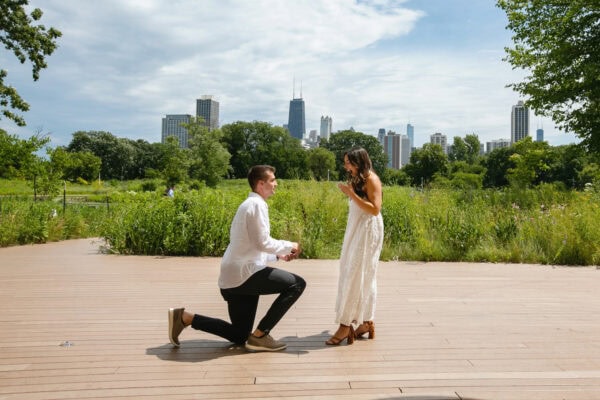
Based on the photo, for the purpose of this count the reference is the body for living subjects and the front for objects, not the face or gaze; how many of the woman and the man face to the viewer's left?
1

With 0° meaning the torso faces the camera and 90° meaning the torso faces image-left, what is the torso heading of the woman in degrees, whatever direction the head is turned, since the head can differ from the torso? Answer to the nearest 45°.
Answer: approximately 90°

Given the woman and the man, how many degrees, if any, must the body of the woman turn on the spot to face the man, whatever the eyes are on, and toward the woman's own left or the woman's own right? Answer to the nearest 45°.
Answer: approximately 45° to the woman's own left

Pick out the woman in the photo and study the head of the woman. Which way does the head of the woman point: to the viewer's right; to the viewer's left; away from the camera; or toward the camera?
to the viewer's left

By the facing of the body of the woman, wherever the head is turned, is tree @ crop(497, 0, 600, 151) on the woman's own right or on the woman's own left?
on the woman's own right

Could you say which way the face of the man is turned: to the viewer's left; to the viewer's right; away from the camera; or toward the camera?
to the viewer's right

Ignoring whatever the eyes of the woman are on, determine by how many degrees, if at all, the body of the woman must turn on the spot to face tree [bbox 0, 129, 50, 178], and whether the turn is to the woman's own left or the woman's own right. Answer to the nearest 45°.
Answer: approximately 45° to the woman's own right

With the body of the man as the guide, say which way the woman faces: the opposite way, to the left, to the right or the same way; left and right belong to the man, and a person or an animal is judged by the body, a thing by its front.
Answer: the opposite way

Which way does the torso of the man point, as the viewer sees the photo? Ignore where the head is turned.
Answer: to the viewer's right
